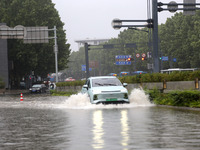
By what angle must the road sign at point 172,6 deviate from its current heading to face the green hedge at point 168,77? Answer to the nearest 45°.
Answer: approximately 180°
